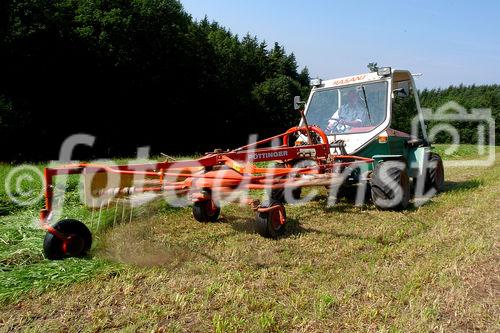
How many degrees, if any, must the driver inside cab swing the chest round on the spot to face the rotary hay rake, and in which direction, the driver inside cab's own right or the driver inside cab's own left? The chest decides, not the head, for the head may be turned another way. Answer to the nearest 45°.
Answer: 0° — they already face it

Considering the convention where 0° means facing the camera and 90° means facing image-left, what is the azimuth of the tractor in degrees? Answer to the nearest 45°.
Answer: approximately 45°

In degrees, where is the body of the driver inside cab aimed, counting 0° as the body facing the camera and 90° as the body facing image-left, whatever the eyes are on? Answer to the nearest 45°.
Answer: approximately 45°

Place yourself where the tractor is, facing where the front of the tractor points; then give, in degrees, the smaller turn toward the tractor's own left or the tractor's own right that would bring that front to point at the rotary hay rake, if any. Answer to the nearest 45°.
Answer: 0° — it already faces it
